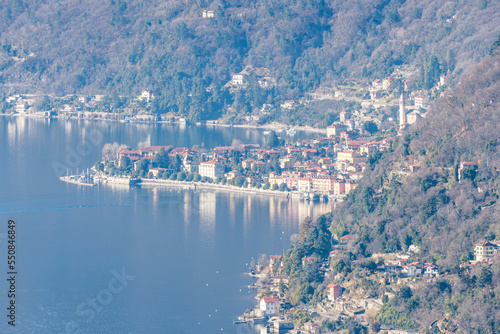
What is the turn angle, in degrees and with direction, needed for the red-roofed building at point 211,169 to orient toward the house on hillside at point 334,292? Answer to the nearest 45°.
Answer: approximately 45° to its left

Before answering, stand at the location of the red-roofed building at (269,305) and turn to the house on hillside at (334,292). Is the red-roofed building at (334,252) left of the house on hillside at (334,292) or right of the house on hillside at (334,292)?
left

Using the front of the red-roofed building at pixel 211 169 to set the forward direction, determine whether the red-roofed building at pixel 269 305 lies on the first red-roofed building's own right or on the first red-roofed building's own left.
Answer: on the first red-roofed building's own left

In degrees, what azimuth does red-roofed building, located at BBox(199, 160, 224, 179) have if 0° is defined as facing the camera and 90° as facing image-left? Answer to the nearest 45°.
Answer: approximately 45°

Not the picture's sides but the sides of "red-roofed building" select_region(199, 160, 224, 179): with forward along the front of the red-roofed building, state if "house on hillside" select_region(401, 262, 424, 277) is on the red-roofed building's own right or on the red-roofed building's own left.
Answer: on the red-roofed building's own left
